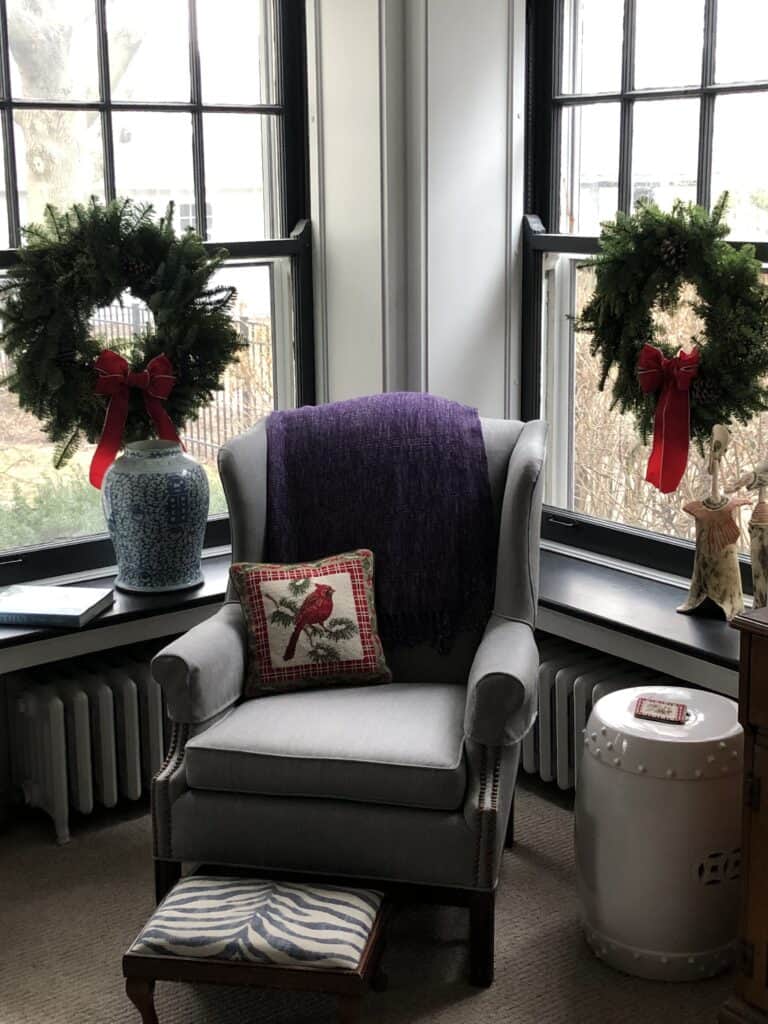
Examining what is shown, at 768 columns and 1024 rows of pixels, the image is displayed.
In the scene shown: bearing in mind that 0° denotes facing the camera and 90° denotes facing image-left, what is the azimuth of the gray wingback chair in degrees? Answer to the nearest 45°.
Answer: approximately 45°

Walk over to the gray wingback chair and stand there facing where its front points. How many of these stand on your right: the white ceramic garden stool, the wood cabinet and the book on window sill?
1

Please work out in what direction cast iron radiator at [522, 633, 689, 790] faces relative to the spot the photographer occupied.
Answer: facing the viewer and to the left of the viewer

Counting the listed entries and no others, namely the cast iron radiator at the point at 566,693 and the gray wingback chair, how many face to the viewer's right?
0

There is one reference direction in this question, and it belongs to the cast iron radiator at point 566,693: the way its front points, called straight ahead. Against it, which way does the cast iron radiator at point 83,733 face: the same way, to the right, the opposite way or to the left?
to the left

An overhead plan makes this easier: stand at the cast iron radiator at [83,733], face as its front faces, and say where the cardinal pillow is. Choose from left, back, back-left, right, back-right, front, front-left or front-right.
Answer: front

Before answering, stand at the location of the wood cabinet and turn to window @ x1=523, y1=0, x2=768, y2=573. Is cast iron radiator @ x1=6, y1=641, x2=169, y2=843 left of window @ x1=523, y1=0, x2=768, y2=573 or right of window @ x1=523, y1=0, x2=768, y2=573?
left

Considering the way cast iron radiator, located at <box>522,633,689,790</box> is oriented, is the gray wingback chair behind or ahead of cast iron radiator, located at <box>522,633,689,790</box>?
ahead

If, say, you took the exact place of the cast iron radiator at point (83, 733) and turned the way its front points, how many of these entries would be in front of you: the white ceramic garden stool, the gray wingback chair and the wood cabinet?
3

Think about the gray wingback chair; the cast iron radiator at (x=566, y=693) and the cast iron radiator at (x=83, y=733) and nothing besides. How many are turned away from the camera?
0

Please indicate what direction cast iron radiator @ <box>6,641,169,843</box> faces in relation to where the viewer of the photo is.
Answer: facing the viewer and to the right of the viewer

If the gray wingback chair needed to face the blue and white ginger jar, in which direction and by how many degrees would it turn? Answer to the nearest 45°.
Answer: approximately 90° to its right

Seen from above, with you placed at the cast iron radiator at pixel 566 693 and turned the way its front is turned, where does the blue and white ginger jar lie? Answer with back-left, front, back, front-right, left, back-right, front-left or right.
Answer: front-right

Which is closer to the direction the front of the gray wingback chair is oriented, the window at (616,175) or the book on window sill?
the book on window sill

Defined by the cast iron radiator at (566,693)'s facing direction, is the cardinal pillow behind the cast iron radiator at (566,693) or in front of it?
in front
